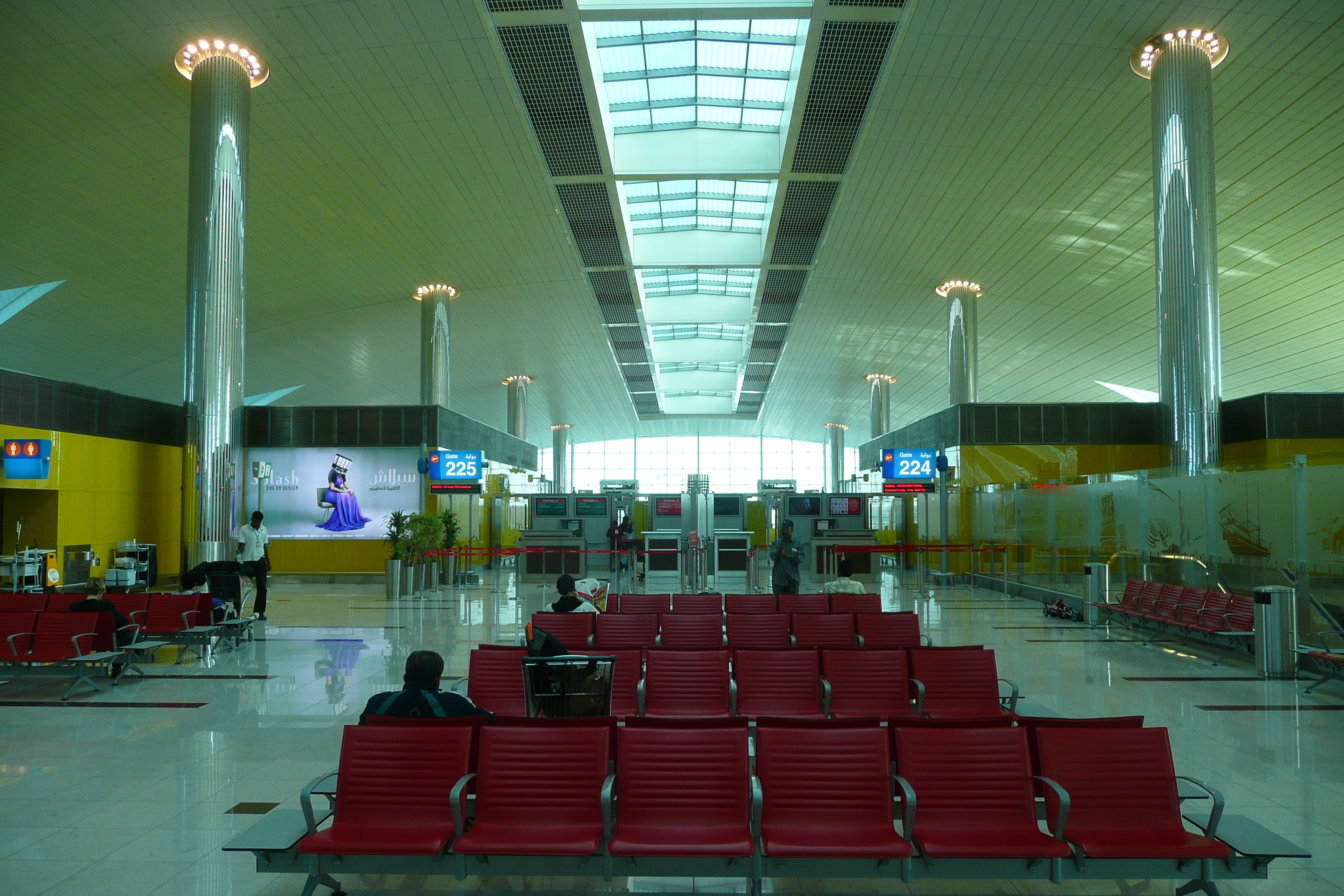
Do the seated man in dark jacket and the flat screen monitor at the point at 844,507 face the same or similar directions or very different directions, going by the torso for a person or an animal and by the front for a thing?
very different directions

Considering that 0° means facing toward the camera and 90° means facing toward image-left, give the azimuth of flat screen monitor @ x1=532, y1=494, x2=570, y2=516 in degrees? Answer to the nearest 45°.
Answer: approximately 0°

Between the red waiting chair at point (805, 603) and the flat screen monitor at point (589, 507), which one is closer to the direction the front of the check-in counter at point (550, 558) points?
the red waiting chair
